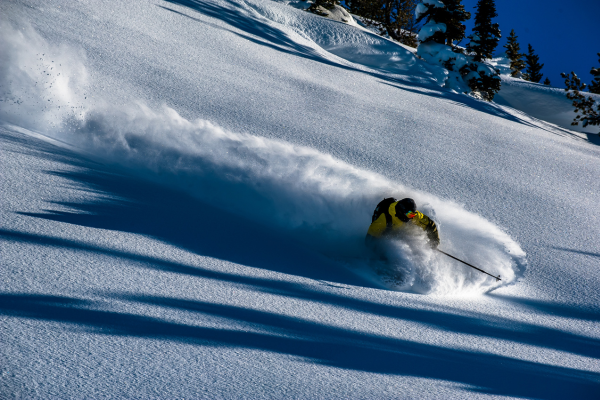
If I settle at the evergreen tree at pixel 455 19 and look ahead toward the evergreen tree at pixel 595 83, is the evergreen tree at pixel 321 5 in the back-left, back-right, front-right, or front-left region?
back-left

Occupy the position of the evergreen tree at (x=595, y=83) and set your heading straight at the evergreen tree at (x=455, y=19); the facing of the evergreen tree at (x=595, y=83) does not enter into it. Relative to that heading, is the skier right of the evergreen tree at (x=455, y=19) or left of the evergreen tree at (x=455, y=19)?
left

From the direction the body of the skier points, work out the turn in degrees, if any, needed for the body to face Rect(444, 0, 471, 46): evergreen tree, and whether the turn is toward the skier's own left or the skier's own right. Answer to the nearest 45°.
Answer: approximately 135° to the skier's own left

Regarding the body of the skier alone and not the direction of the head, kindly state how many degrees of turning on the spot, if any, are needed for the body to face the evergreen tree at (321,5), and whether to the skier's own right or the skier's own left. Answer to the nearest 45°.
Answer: approximately 135° to the skier's own left

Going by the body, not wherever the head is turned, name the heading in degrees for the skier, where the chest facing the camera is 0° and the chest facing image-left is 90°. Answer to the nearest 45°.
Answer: approximately 315°

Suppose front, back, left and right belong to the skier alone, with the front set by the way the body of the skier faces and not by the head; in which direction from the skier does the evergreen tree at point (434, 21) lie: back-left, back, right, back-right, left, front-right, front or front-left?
back-left

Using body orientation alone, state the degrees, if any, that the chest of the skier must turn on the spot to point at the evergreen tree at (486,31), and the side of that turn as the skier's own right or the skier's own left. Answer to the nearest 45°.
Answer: approximately 135° to the skier's own left

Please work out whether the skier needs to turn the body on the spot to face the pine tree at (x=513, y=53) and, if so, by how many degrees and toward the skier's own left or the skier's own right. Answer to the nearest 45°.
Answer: approximately 135° to the skier's own left

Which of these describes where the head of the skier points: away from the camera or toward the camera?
toward the camera
